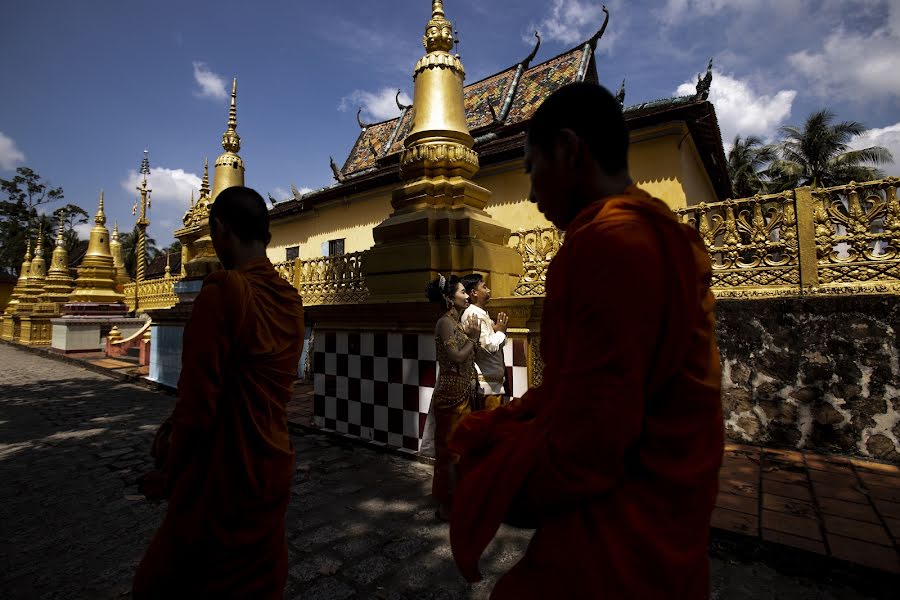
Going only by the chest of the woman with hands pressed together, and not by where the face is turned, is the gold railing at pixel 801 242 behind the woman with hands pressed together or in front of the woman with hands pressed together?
in front

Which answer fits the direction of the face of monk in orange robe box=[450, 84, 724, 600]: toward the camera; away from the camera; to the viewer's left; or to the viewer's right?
to the viewer's left

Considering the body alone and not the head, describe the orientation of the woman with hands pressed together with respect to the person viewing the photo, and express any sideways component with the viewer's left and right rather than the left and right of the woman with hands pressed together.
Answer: facing to the right of the viewer

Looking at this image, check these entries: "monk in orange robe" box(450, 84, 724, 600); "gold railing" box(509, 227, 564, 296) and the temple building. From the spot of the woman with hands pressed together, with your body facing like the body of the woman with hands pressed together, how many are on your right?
1

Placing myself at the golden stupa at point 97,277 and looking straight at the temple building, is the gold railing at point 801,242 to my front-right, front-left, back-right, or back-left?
front-right

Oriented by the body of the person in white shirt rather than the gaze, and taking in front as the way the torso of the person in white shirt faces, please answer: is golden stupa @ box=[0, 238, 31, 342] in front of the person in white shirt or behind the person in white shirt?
behind

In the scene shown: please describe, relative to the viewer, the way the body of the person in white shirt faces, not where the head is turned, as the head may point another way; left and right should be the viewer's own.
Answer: facing to the right of the viewer

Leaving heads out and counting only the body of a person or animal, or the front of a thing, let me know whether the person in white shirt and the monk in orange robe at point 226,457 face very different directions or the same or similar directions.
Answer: very different directions
